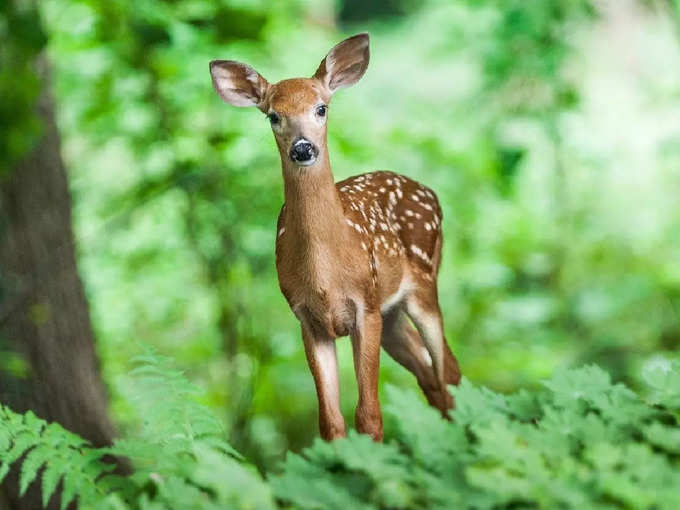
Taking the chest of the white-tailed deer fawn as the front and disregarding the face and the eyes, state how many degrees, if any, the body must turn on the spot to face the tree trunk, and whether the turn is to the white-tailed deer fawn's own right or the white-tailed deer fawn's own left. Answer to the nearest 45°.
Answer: approximately 90° to the white-tailed deer fawn's own right

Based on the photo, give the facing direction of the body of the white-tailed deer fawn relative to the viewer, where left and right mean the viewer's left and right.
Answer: facing the viewer and to the left of the viewer
